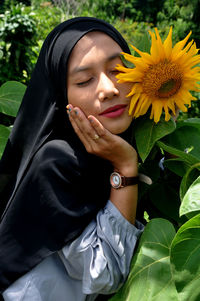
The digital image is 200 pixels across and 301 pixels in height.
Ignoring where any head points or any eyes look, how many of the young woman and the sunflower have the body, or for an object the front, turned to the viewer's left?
0

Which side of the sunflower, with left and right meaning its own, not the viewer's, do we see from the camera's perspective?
front

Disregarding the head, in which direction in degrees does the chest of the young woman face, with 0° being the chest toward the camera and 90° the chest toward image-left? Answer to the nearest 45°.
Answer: approximately 315°
